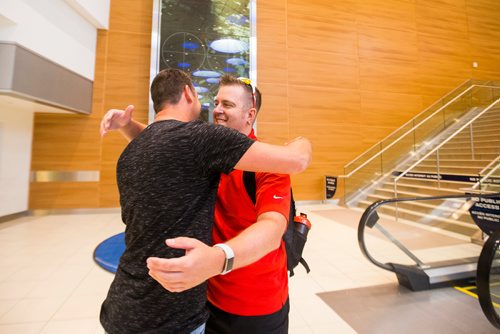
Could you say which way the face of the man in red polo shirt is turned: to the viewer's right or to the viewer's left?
to the viewer's left

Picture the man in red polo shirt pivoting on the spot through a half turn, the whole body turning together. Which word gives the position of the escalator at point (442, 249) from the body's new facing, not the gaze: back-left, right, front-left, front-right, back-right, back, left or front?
front

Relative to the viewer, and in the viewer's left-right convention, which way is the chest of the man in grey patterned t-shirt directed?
facing away from the viewer and to the right of the viewer

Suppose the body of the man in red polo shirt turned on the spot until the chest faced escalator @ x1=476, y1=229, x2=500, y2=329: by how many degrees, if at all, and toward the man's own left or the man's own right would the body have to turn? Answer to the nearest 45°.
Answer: approximately 180°

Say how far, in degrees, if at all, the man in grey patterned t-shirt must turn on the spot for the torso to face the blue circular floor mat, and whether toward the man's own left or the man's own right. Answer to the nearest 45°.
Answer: approximately 45° to the man's own left

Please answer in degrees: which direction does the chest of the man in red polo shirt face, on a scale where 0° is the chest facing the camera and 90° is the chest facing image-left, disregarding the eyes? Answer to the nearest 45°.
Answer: approximately 45°

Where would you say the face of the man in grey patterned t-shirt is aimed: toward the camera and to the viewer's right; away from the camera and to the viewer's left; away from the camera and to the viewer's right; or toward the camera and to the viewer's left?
away from the camera and to the viewer's right

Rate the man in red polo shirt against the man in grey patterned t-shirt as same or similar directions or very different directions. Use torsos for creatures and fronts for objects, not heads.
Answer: very different directions

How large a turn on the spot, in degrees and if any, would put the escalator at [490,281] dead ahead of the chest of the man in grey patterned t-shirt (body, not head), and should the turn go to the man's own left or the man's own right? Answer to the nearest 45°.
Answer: approximately 45° to the man's own right
